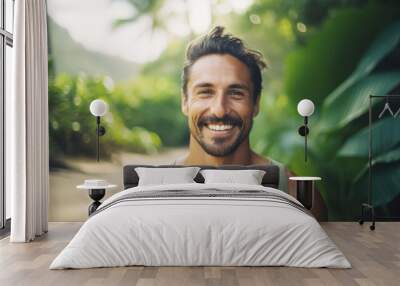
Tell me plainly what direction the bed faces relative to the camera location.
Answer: facing the viewer

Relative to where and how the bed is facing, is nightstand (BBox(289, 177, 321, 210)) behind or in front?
behind

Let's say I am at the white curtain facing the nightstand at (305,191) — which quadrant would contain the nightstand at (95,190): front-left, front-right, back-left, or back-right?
front-left

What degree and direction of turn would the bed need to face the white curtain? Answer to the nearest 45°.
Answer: approximately 135° to its right

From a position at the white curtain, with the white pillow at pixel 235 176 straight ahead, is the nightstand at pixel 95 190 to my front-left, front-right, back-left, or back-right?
front-left
